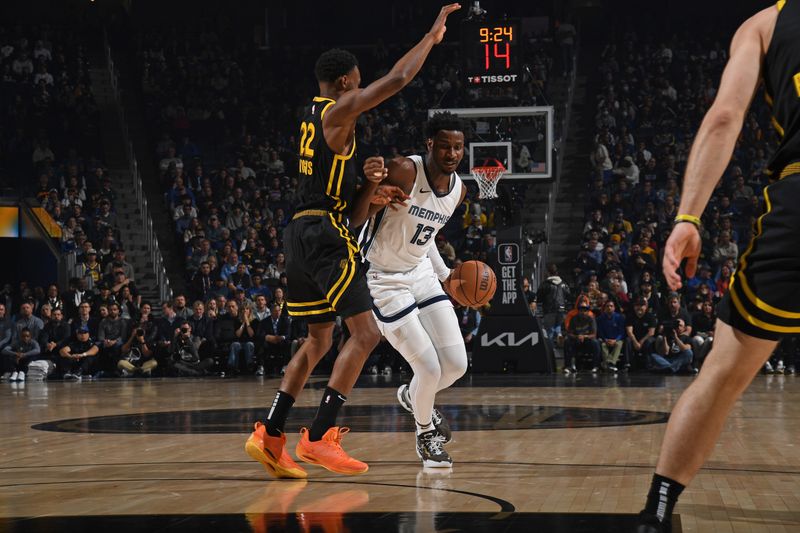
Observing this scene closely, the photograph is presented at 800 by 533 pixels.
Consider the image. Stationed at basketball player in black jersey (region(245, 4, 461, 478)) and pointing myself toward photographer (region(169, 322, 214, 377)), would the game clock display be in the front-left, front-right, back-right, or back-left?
front-right

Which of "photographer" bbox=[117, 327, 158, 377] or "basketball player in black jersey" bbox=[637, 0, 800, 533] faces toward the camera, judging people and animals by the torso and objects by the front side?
the photographer

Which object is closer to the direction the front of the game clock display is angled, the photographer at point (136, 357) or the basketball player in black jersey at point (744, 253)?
the basketball player in black jersey

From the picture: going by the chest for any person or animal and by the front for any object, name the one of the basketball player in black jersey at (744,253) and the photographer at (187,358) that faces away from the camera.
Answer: the basketball player in black jersey

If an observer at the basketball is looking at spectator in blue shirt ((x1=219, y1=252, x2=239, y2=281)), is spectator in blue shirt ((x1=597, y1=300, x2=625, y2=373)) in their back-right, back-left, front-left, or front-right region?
front-right

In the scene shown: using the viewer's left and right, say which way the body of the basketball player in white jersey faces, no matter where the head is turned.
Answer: facing the viewer and to the right of the viewer

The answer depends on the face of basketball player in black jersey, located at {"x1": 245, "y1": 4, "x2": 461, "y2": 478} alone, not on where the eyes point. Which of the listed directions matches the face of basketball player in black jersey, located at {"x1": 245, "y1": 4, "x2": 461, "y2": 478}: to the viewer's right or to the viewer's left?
to the viewer's right

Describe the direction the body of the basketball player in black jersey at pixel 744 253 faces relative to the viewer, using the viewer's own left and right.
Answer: facing away from the viewer

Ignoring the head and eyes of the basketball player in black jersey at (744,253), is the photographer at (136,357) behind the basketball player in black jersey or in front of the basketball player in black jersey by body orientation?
in front

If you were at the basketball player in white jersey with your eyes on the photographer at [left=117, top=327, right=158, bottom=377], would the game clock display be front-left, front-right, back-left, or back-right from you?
front-right

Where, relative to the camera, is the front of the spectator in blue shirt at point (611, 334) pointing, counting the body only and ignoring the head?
toward the camera

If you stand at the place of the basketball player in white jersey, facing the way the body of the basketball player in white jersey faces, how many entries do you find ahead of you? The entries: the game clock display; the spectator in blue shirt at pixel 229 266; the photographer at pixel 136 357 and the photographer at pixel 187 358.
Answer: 0

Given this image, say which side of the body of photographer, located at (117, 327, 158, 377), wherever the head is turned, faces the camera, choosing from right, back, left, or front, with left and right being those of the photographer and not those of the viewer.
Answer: front

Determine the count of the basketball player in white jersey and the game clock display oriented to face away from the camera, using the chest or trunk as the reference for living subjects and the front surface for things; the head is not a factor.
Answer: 0
